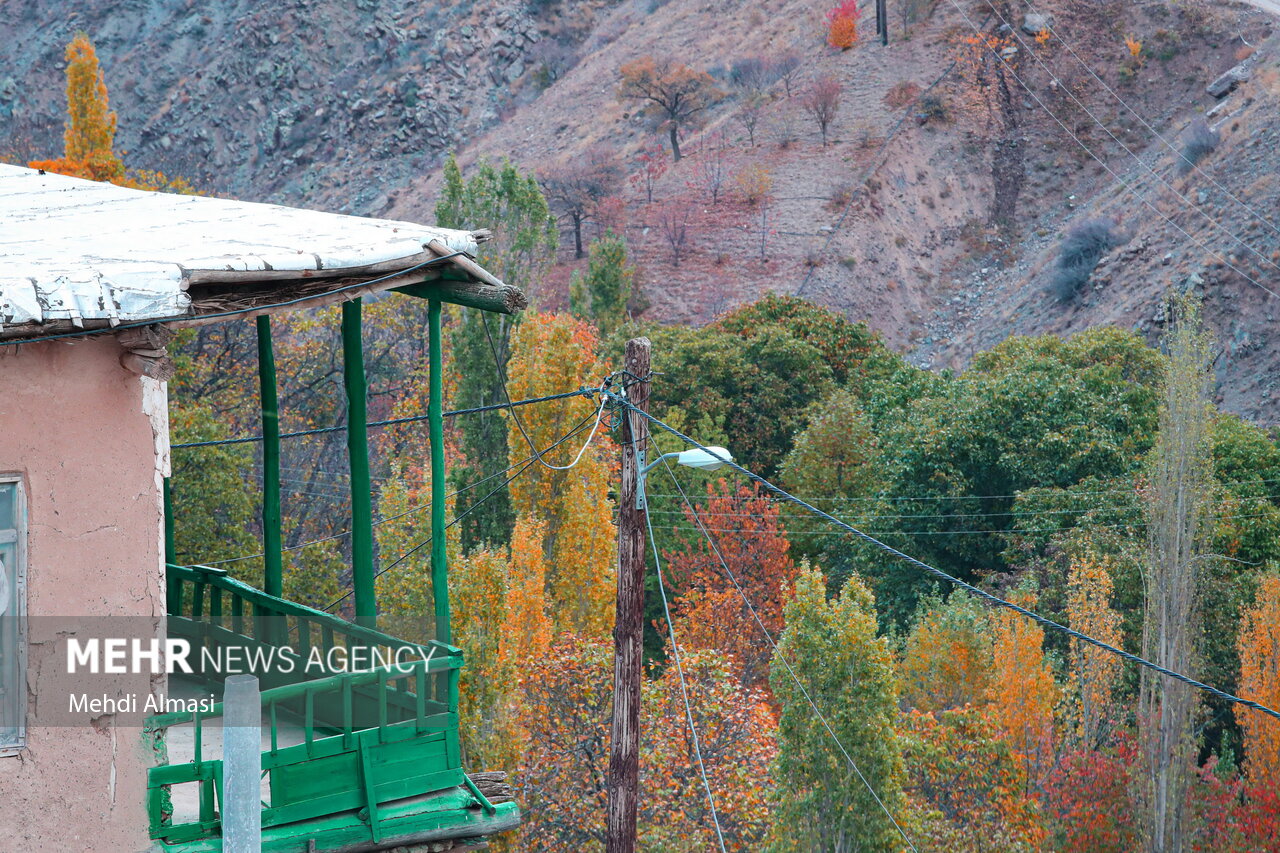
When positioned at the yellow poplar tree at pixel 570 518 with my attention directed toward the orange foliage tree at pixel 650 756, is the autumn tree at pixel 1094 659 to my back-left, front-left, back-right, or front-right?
front-left

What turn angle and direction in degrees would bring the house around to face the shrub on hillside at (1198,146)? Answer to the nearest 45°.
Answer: approximately 45° to its left

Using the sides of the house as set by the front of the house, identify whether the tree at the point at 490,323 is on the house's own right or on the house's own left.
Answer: on the house's own left

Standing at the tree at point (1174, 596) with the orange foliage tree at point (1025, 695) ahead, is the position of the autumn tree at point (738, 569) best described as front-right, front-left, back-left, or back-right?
front-right

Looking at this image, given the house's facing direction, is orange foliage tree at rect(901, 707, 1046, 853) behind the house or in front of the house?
in front

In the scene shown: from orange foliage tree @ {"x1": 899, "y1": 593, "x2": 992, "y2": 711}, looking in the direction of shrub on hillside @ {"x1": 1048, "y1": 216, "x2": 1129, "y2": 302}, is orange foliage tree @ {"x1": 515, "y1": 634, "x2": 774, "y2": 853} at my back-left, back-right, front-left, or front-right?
back-left

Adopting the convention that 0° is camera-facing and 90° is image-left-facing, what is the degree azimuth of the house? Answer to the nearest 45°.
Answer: approximately 270°

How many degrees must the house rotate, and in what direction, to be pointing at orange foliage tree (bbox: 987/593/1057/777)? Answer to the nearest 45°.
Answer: approximately 45° to its left

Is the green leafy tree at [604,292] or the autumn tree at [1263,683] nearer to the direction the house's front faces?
the autumn tree

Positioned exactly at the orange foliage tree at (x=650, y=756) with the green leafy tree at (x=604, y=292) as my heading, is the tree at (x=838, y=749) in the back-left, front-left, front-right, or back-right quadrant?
back-right

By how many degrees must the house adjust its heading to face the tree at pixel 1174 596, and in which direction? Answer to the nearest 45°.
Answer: approximately 45° to its left

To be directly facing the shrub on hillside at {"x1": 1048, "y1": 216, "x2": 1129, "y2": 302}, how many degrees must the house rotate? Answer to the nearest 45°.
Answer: approximately 45° to its left
